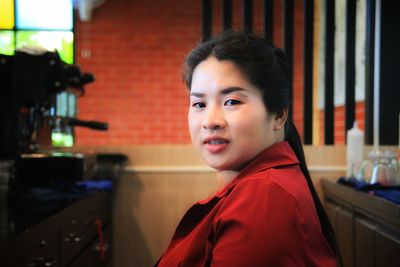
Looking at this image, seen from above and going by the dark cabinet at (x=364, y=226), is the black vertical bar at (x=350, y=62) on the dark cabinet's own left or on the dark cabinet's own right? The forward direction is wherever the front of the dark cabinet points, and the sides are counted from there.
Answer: on the dark cabinet's own right

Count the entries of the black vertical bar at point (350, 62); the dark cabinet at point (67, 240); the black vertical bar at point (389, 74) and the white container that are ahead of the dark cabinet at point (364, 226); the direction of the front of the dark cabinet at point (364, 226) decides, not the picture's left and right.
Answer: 1

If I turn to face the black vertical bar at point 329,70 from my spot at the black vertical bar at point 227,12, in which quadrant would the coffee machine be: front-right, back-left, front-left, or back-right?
back-right

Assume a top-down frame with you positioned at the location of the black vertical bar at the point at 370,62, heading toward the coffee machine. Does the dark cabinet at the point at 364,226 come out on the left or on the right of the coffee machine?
left

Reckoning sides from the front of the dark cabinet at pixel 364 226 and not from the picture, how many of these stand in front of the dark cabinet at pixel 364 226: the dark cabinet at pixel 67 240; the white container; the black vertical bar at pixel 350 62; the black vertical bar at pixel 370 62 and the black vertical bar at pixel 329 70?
1

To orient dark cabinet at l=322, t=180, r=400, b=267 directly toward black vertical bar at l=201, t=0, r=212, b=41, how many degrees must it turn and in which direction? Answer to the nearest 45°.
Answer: approximately 90° to its right

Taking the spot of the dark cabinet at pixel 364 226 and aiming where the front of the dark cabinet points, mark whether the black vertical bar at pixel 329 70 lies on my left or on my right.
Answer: on my right

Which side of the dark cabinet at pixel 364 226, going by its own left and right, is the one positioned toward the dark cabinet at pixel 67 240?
front

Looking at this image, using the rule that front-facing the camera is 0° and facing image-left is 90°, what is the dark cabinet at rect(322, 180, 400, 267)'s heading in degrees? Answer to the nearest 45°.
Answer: approximately 45°
